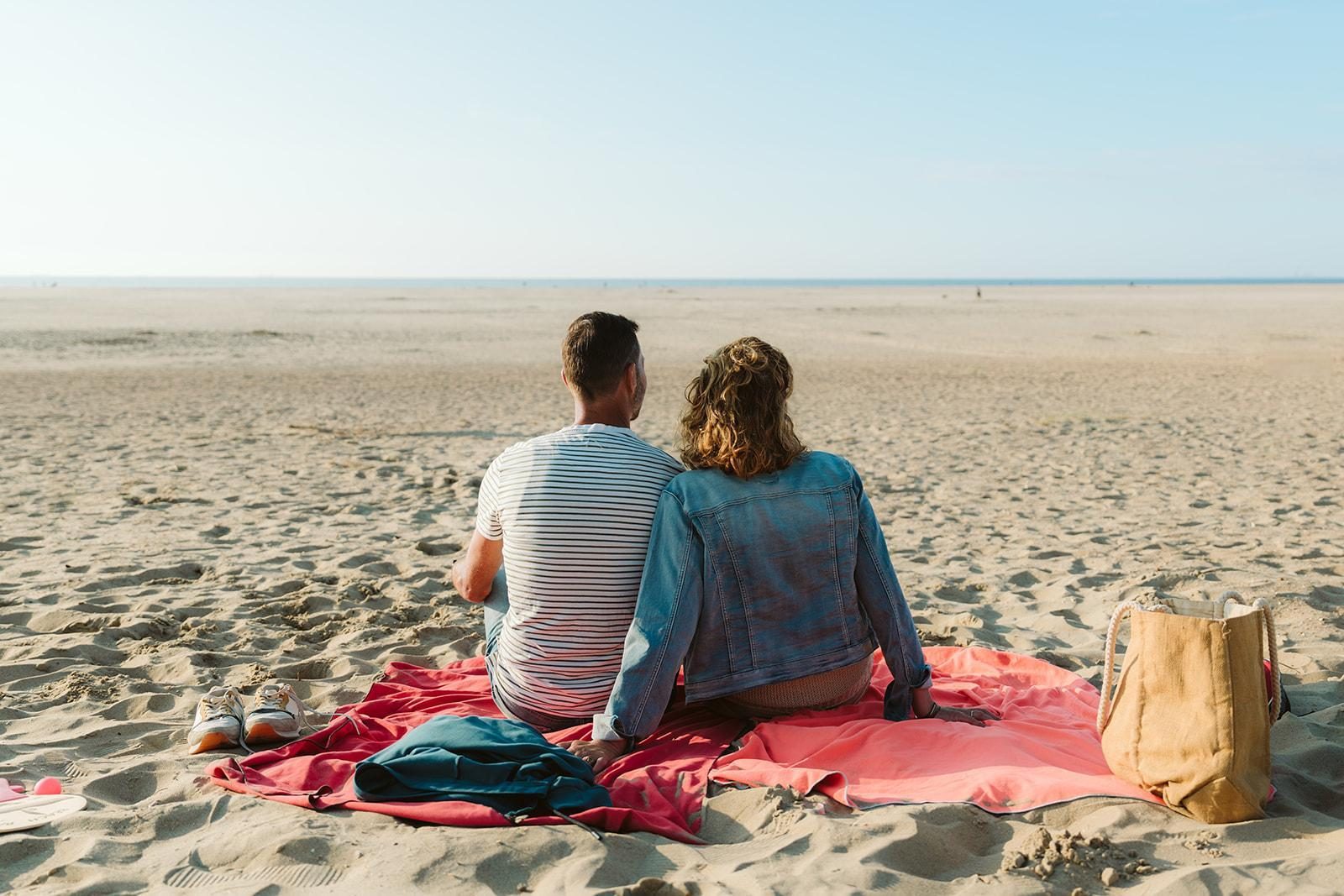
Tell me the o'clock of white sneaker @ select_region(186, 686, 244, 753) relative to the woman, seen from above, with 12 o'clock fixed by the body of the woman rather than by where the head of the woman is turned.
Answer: The white sneaker is roughly at 9 o'clock from the woman.

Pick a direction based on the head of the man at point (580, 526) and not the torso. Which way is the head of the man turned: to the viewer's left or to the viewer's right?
to the viewer's right

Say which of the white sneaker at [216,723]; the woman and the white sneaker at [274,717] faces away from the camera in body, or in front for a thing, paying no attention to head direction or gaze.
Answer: the woman

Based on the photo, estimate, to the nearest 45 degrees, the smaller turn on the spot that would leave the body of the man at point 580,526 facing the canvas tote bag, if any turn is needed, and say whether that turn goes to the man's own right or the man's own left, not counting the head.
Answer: approximately 135° to the man's own right

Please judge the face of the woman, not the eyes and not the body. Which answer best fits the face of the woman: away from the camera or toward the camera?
away from the camera

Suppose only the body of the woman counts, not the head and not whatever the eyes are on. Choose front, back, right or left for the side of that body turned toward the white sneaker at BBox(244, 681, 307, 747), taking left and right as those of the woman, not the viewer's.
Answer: left

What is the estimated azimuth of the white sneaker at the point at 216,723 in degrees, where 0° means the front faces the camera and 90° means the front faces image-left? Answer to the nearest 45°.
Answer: approximately 0°

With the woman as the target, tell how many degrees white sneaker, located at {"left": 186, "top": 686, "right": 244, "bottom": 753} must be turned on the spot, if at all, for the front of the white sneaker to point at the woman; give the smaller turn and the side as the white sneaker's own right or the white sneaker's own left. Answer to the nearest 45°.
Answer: approximately 45° to the white sneaker's own left

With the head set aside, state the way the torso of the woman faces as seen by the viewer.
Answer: away from the camera

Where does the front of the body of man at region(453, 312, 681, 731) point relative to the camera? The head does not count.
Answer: away from the camera

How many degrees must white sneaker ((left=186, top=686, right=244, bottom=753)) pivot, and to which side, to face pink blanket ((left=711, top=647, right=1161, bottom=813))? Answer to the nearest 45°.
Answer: approximately 45° to its left
